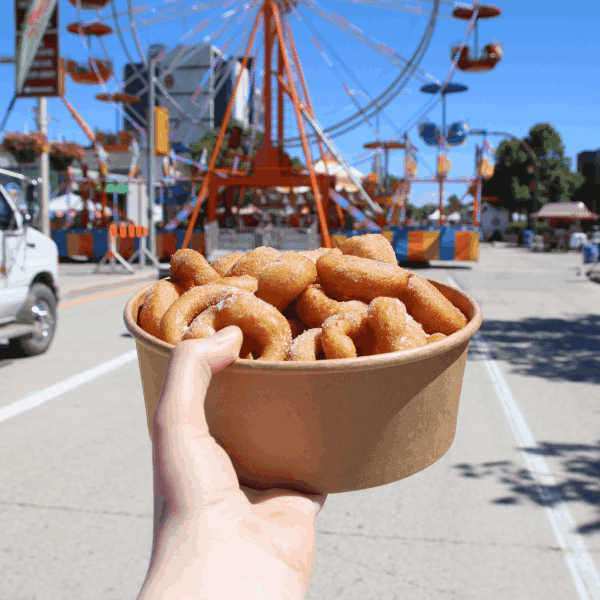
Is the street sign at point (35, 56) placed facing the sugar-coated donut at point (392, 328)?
yes

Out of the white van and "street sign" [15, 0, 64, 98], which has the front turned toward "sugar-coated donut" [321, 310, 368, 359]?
the street sign

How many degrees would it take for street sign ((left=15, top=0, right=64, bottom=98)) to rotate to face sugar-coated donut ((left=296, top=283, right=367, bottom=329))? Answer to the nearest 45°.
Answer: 0° — it already faces it

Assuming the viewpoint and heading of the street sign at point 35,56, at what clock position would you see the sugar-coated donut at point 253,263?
The sugar-coated donut is roughly at 12 o'clock from the street sign.

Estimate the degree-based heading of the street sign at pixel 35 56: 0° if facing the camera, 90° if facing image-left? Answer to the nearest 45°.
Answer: approximately 0°
